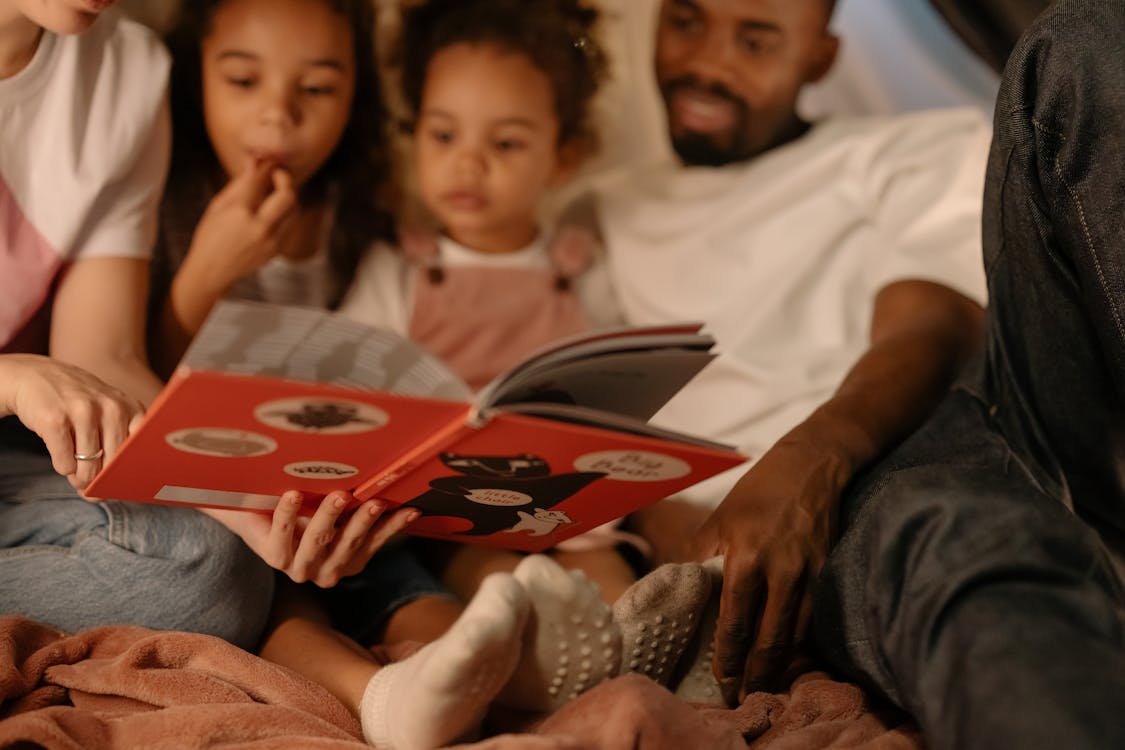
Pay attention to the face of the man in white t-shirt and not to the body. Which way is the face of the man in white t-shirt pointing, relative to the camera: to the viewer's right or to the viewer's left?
to the viewer's left

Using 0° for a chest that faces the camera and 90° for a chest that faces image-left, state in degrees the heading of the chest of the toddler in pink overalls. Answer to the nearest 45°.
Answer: approximately 0°
